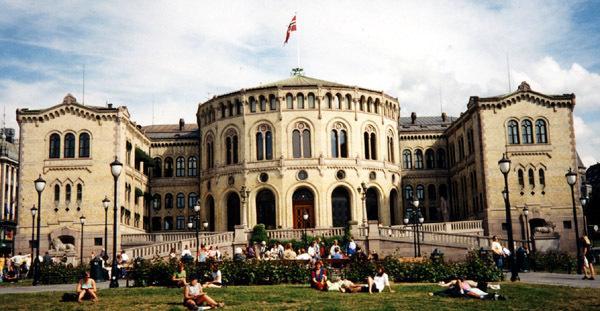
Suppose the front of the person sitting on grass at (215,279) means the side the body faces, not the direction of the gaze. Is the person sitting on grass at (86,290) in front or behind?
in front

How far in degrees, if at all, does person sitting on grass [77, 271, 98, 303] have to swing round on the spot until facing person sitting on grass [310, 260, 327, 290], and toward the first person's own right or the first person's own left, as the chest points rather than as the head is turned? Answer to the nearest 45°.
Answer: approximately 90° to the first person's own left

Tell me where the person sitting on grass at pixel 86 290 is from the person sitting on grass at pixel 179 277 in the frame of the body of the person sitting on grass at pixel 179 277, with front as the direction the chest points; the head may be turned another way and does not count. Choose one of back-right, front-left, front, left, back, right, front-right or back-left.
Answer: front-right

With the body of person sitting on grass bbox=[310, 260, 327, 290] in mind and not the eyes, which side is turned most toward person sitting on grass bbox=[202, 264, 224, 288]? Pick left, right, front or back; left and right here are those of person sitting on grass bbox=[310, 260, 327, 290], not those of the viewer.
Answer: right

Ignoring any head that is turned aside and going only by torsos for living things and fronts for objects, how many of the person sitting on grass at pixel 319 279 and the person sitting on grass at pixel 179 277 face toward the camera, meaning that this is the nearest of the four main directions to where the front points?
2

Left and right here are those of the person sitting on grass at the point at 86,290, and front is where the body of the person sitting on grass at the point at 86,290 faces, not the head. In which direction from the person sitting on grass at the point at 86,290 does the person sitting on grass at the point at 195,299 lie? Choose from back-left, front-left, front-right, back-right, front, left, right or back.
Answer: front-left

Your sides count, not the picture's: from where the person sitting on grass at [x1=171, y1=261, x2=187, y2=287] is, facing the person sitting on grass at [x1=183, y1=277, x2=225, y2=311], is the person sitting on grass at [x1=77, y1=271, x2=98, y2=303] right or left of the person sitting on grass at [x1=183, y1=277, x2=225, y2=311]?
right
